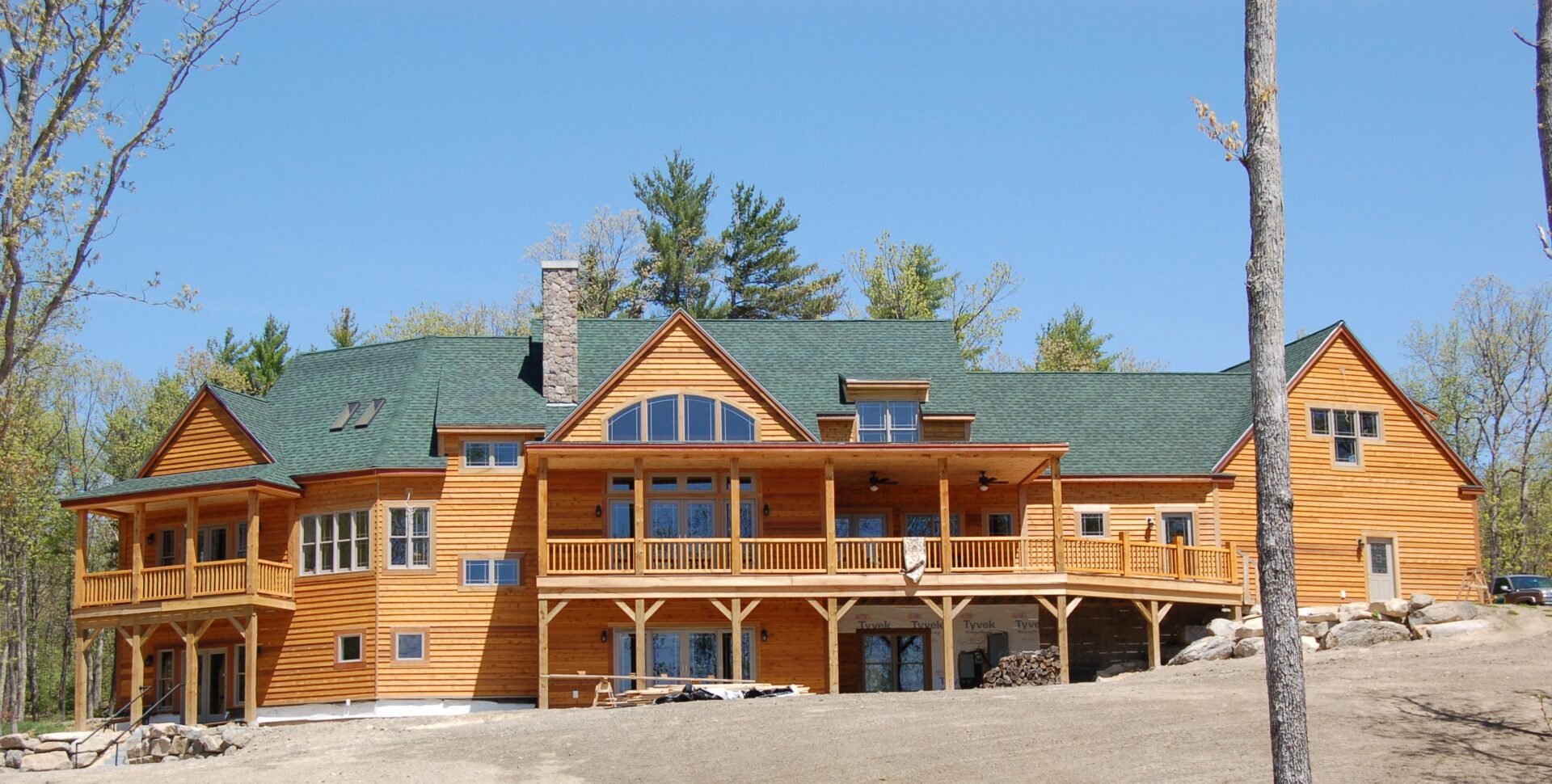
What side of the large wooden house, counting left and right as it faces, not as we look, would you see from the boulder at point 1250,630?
left

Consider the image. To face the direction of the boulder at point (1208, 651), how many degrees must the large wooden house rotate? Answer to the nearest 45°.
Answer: approximately 90° to its left

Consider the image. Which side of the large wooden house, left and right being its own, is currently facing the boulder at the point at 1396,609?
left

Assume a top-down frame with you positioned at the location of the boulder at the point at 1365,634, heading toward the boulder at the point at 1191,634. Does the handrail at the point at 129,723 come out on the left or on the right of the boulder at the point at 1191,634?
left

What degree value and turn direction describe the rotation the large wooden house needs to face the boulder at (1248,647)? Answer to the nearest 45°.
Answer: approximately 90° to its left

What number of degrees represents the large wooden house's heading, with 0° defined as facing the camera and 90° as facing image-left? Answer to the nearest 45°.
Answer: approximately 0°

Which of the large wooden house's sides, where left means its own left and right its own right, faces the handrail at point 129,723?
right
